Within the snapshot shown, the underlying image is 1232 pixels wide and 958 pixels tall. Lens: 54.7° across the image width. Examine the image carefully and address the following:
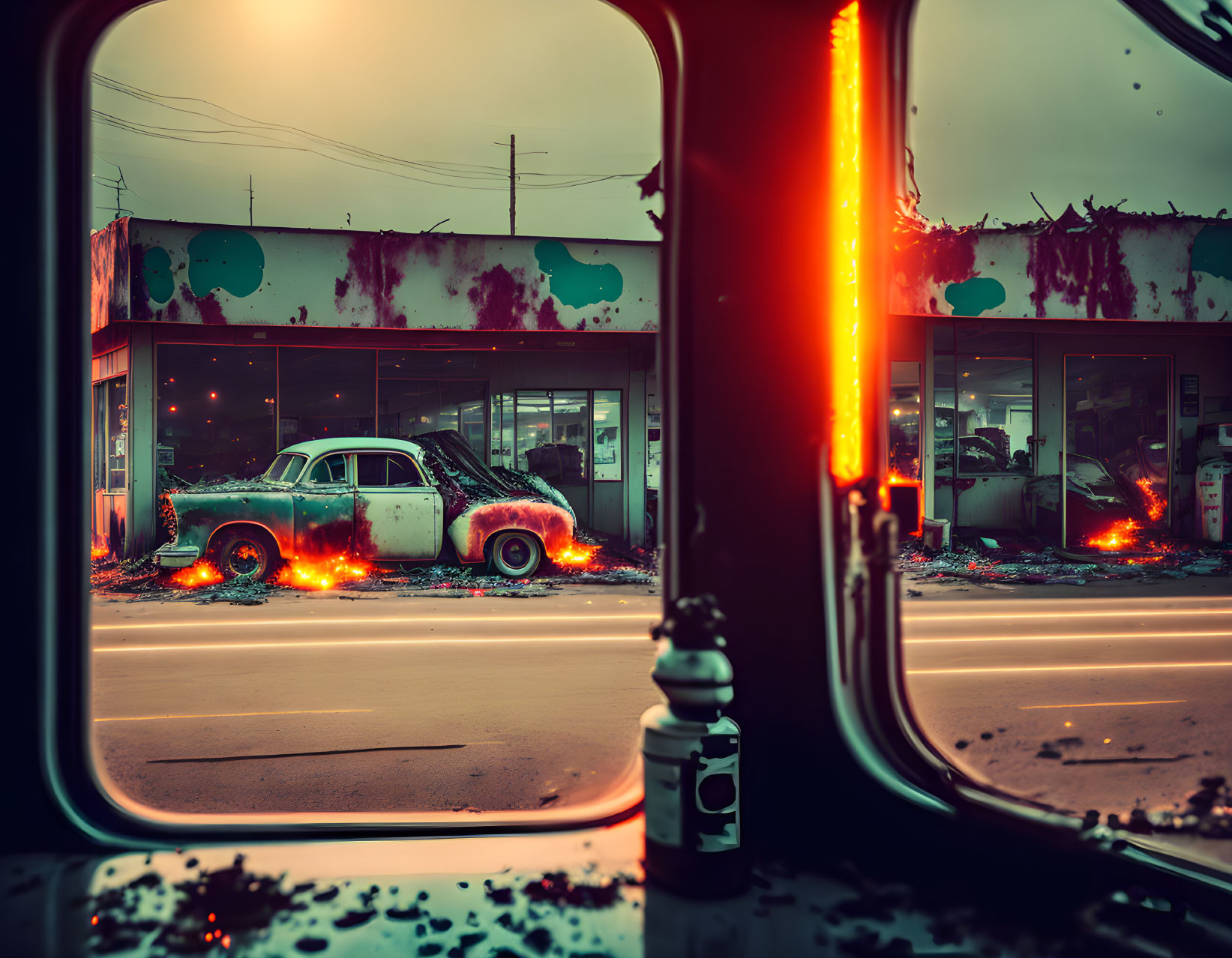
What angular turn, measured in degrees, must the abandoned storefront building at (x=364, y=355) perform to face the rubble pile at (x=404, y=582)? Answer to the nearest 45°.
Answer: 0° — it already faces it

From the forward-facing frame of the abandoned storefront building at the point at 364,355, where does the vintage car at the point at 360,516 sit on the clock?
The vintage car is roughly at 12 o'clock from the abandoned storefront building.

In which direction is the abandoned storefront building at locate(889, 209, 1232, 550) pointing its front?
toward the camera

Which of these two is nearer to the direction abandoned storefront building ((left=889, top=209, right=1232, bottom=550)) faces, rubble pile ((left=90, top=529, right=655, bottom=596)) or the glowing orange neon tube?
the glowing orange neon tube

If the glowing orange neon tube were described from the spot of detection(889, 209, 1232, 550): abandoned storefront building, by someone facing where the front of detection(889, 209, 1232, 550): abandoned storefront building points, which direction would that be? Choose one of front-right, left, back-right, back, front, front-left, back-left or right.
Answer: front

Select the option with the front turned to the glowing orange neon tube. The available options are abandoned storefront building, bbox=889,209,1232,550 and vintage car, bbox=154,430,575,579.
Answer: the abandoned storefront building

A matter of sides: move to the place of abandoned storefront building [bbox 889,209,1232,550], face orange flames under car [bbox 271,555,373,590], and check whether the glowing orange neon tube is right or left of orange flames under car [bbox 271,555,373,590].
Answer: left

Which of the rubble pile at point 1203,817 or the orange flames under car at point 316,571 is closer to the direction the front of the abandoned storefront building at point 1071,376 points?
the rubble pile

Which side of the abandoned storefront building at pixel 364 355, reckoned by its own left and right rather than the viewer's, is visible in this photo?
front

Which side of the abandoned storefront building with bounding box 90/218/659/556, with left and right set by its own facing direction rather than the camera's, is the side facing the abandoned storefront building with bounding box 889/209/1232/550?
left

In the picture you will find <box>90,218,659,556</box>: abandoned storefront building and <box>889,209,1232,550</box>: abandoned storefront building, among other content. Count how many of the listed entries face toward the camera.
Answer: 2

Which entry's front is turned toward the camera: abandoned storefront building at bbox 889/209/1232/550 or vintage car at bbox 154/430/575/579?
the abandoned storefront building
